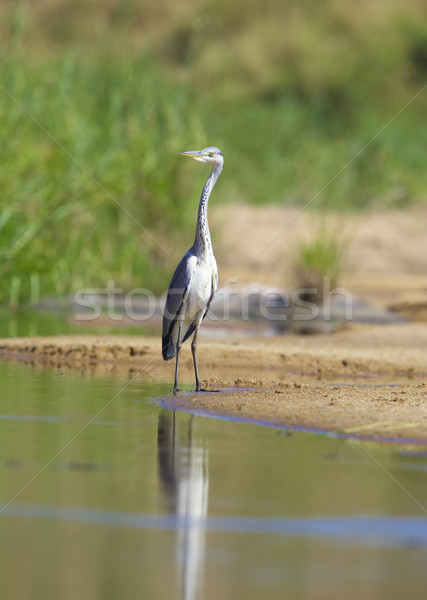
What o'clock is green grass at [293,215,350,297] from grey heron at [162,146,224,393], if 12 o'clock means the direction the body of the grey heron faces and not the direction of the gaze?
The green grass is roughly at 8 o'clock from the grey heron.

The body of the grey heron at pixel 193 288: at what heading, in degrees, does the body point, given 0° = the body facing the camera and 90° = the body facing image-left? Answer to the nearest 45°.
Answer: approximately 315°
